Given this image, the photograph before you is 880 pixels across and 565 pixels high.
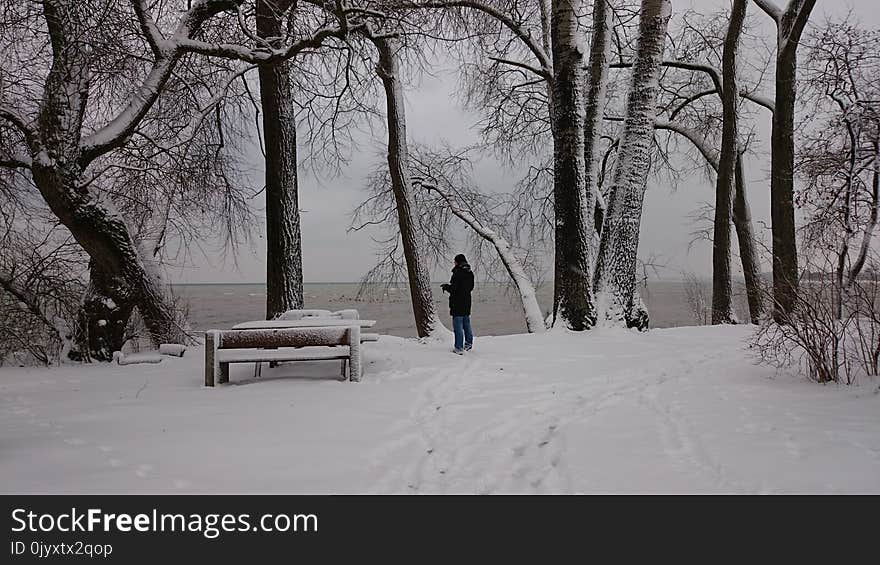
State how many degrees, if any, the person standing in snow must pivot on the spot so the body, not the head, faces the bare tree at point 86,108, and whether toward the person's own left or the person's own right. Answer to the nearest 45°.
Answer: approximately 45° to the person's own left

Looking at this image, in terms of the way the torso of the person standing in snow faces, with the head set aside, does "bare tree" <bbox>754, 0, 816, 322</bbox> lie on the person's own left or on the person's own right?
on the person's own right

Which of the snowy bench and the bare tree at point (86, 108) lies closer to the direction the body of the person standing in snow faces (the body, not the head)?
the bare tree

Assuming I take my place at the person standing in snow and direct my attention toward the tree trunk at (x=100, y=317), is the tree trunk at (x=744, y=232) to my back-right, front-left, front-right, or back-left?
back-right

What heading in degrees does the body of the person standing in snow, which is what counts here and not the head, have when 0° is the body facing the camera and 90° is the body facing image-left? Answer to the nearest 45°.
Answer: approximately 135°

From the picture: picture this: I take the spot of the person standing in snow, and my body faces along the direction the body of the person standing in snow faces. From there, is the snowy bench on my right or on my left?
on my left

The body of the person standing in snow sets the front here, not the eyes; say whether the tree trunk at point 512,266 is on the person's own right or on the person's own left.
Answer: on the person's own right

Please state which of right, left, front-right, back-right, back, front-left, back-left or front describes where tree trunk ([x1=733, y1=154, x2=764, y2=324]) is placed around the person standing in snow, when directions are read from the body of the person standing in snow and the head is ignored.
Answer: right

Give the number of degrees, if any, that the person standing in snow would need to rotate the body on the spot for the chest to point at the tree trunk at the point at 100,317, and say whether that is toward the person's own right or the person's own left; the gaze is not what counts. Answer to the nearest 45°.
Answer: approximately 45° to the person's own left
